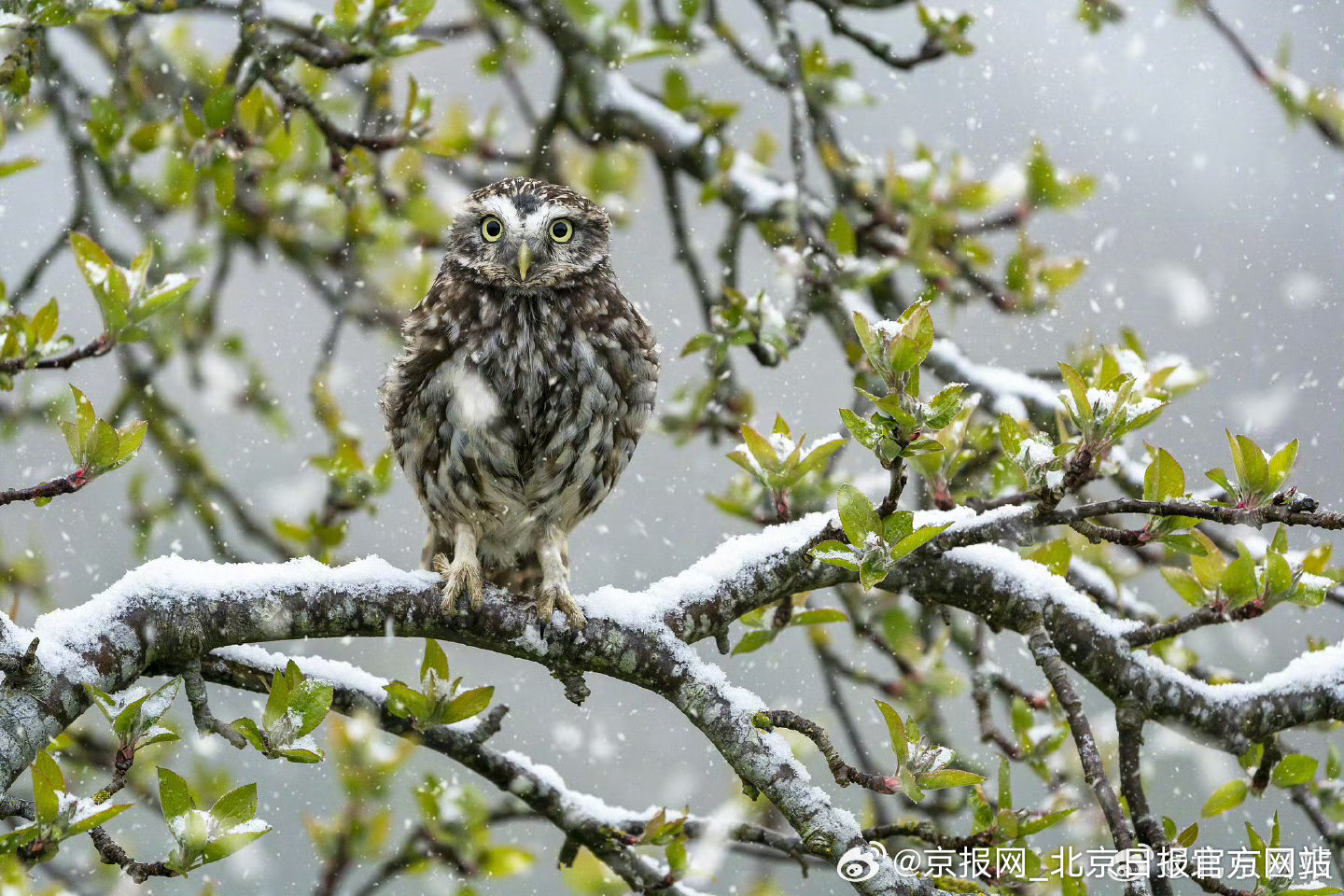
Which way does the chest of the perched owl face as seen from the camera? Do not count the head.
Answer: toward the camera
